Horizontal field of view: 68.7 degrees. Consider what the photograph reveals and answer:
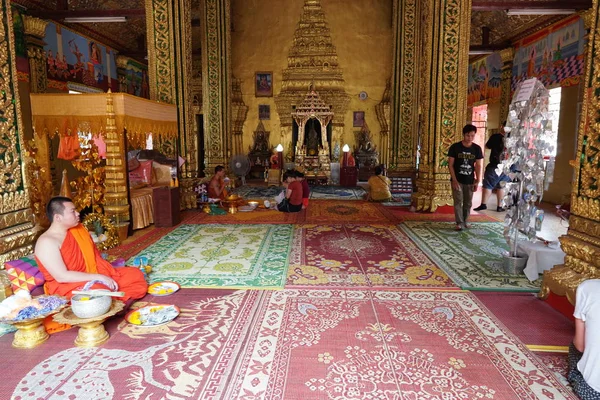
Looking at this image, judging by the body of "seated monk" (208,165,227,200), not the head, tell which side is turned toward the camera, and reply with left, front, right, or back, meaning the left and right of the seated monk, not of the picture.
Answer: right

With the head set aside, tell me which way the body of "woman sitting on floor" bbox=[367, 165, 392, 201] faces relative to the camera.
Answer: away from the camera

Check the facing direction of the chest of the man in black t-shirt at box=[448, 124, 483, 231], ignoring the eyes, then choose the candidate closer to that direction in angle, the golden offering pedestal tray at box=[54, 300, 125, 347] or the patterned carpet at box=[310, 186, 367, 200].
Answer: the golden offering pedestal tray

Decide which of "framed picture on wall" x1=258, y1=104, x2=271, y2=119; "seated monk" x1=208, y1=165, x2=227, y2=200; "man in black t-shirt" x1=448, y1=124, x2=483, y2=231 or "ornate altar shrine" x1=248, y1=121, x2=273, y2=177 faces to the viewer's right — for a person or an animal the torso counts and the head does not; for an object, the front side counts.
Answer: the seated monk

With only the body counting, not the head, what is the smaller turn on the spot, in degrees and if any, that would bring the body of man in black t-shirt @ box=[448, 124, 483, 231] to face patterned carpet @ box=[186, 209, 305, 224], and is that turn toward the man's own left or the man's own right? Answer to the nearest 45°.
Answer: approximately 90° to the man's own right

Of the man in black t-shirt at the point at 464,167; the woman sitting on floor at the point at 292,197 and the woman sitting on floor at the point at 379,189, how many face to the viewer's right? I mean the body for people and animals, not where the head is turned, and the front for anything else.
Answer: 0

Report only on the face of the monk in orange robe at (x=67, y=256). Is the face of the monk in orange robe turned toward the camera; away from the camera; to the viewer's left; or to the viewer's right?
to the viewer's right

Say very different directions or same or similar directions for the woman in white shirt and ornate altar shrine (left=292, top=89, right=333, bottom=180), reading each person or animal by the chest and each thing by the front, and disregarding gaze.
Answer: very different directions

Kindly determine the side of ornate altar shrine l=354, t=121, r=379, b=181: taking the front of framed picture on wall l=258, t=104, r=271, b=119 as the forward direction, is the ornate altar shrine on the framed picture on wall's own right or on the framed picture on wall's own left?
on the framed picture on wall's own left

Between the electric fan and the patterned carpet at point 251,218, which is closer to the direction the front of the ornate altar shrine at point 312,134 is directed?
the patterned carpet

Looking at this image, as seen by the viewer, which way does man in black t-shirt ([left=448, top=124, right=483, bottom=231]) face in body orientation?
toward the camera

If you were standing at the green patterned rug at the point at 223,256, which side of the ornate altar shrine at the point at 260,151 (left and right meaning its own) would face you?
front

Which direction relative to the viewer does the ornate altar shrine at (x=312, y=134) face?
toward the camera

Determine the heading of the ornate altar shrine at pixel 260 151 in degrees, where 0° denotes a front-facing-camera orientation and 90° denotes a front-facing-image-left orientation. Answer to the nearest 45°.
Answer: approximately 0°

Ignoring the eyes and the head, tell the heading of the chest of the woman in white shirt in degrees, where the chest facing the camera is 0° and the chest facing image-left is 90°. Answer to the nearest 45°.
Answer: approximately 135°
